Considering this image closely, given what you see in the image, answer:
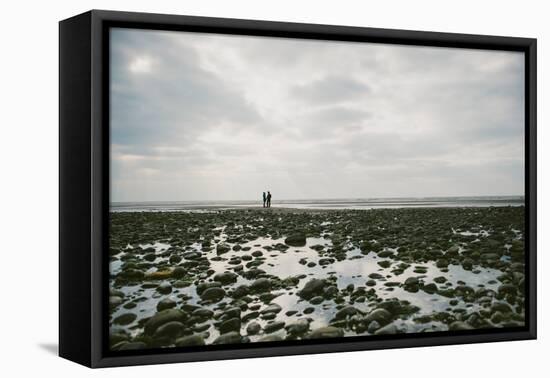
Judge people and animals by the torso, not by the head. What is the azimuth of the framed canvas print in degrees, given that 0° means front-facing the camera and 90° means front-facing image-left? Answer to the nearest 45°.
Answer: approximately 315°
